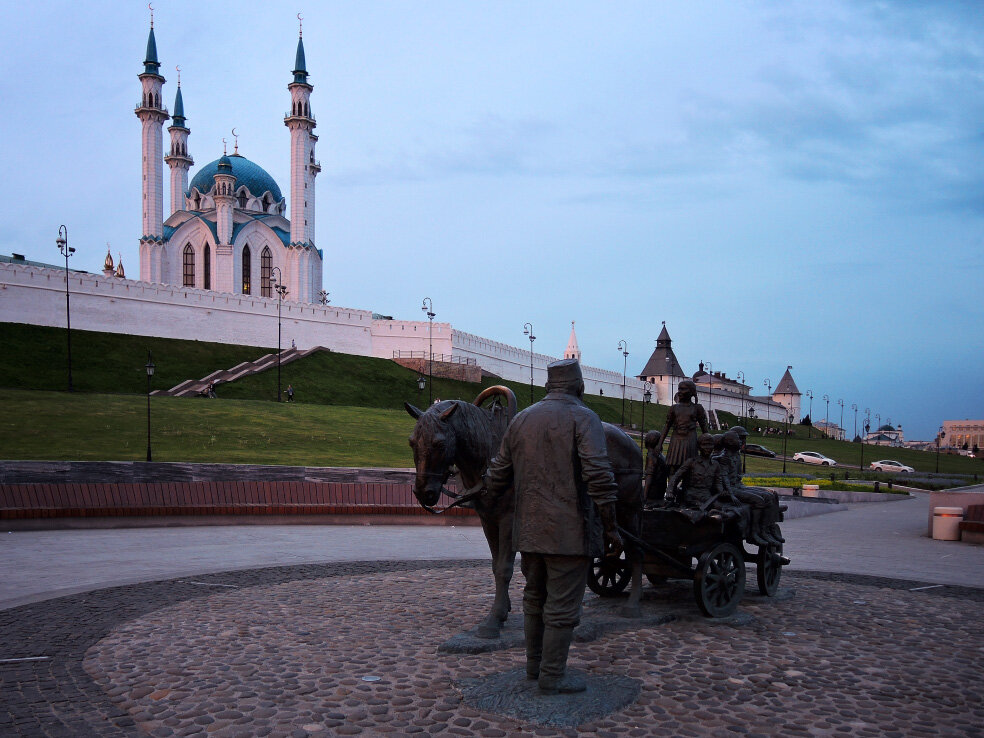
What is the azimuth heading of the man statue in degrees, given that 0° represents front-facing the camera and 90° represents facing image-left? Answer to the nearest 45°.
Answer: approximately 225°

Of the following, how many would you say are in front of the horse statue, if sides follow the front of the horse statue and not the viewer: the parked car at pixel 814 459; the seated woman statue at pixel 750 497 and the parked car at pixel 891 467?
0

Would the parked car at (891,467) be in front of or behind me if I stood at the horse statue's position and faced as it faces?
behind

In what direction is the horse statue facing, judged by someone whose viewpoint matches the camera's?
facing the viewer and to the left of the viewer

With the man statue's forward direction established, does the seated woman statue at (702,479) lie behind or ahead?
ahead

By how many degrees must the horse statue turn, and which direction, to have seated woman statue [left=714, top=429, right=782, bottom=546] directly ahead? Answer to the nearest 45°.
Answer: approximately 180°

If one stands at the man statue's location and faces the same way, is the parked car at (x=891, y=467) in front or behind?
in front

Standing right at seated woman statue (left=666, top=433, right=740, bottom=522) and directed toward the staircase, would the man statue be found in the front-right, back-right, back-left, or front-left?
back-left
